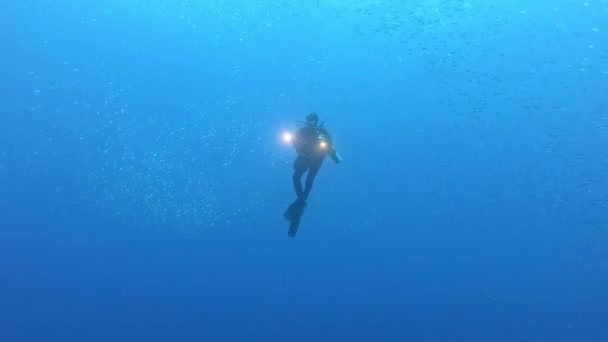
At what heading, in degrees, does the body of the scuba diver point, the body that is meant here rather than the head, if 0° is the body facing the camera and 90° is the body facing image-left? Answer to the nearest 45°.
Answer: approximately 0°
